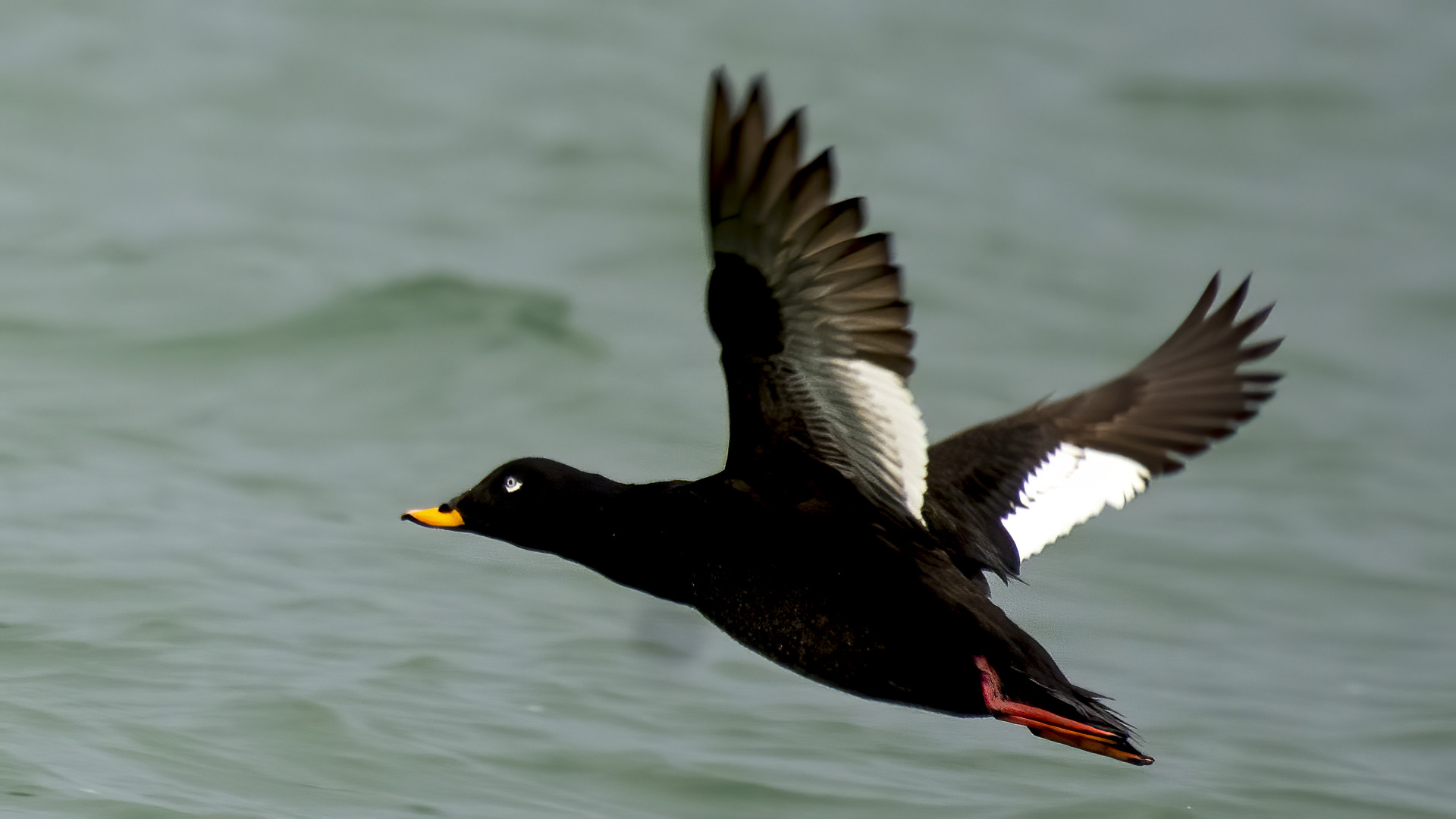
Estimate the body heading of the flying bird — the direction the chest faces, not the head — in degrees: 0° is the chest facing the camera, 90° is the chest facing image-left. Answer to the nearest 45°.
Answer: approximately 90°
